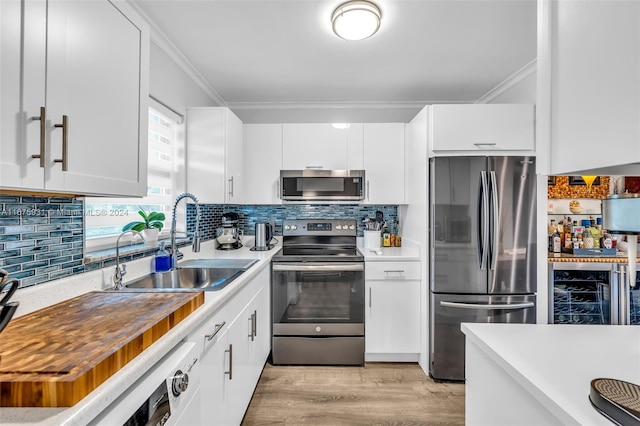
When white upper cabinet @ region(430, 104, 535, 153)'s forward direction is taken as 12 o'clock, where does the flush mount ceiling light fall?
The flush mount ceiling light is roughly at 1 o'clock from the white upper cabinet.

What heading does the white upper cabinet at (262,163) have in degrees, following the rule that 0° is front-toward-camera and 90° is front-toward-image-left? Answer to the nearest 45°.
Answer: approximately 0°

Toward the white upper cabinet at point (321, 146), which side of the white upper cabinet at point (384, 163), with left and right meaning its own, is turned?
right

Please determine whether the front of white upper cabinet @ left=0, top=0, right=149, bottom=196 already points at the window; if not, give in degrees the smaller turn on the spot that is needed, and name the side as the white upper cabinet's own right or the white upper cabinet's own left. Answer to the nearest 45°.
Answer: approximately 135° to the white upper cabinet's own left

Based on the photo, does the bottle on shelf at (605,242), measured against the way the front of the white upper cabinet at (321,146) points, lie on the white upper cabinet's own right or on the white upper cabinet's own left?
on the white upper cabinet's own left

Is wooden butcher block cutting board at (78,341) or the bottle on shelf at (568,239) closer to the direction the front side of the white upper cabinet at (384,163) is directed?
the wooden butcher block cutting board

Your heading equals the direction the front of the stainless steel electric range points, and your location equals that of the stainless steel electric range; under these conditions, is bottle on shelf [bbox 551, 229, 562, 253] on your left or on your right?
on your left

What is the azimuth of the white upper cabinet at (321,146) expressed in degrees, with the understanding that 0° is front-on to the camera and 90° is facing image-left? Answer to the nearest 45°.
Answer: approximately 0°
